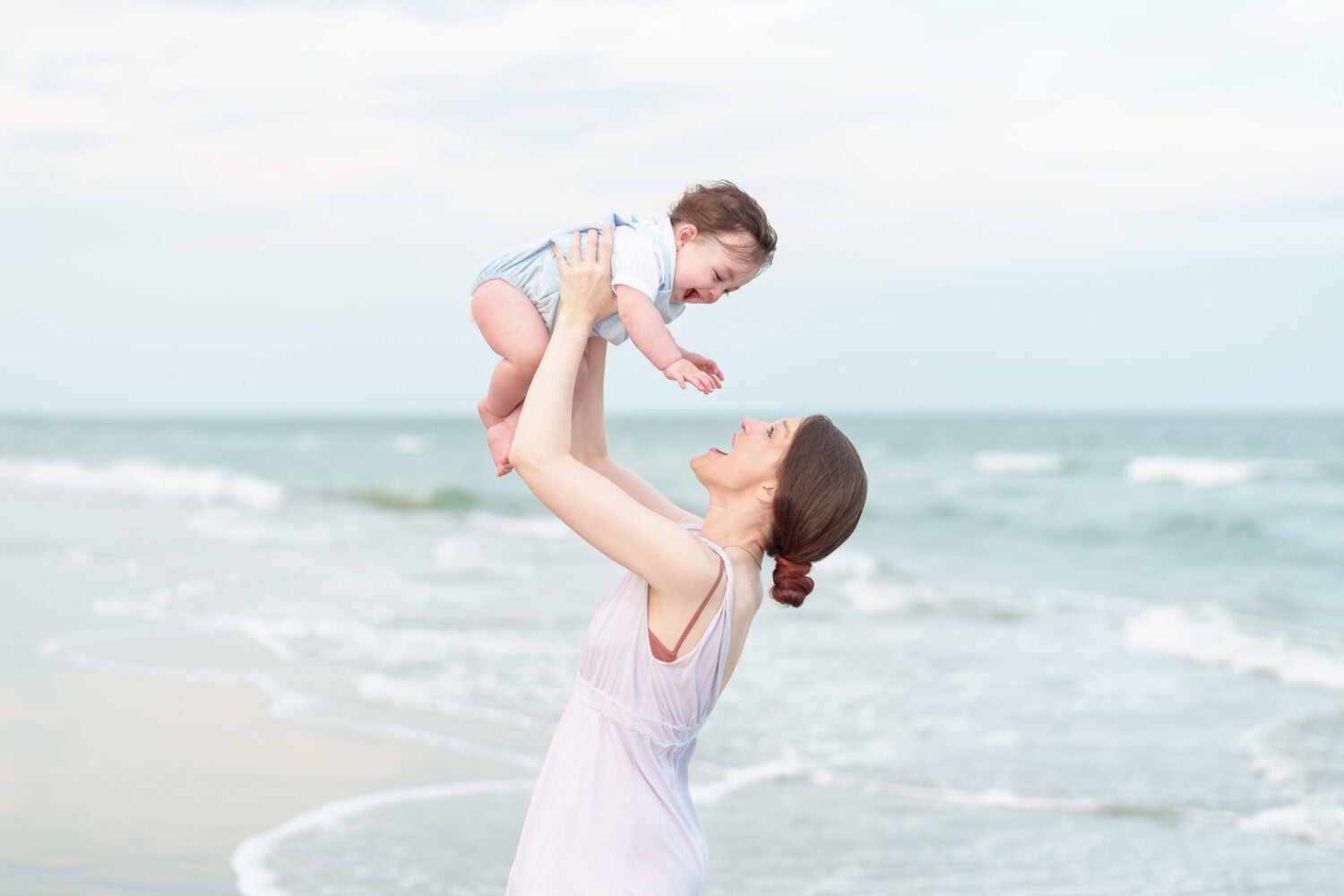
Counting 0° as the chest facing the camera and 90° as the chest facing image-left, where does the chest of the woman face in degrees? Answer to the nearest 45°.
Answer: approximately 90°
